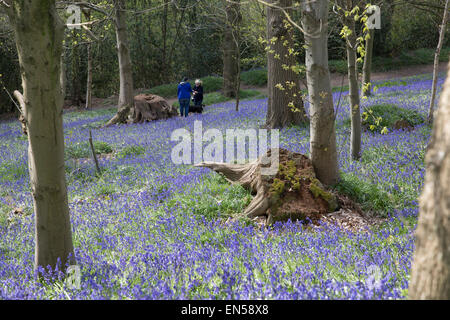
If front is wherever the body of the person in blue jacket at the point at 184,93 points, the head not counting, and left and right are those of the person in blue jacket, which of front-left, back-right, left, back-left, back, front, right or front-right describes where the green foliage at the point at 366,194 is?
back

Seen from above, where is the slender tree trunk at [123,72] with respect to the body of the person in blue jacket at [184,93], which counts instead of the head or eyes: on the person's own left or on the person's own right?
on the person's own left

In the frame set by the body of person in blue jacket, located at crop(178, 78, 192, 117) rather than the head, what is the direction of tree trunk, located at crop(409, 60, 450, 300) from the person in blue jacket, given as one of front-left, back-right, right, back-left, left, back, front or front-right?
back

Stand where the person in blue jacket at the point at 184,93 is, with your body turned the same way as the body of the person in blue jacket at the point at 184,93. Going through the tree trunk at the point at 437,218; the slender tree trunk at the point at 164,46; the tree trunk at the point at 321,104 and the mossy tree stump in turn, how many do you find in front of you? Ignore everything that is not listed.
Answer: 1

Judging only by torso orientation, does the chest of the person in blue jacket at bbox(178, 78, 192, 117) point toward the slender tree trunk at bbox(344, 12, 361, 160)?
no

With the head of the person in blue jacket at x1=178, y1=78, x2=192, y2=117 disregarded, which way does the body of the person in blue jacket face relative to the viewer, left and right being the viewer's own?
facing away from the viewer

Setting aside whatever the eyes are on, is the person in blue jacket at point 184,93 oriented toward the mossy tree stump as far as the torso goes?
no

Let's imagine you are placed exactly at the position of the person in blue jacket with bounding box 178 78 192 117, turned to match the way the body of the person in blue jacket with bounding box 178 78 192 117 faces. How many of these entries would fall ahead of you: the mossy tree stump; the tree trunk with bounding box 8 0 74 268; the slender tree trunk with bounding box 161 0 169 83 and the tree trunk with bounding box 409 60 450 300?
1

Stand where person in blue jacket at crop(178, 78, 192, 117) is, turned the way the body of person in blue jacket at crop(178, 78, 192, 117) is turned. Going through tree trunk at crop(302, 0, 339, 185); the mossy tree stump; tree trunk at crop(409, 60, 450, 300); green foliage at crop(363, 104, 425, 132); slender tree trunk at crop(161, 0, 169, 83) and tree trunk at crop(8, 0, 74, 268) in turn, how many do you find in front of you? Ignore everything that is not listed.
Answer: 1

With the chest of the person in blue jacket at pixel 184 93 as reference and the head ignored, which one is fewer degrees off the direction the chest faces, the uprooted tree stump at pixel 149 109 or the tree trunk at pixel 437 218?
the uprooted tree stump

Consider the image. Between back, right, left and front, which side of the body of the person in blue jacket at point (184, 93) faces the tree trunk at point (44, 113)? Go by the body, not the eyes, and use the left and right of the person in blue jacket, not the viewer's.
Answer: back

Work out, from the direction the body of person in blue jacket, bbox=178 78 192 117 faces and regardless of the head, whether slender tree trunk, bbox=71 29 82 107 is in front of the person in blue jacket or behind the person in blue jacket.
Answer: in front
